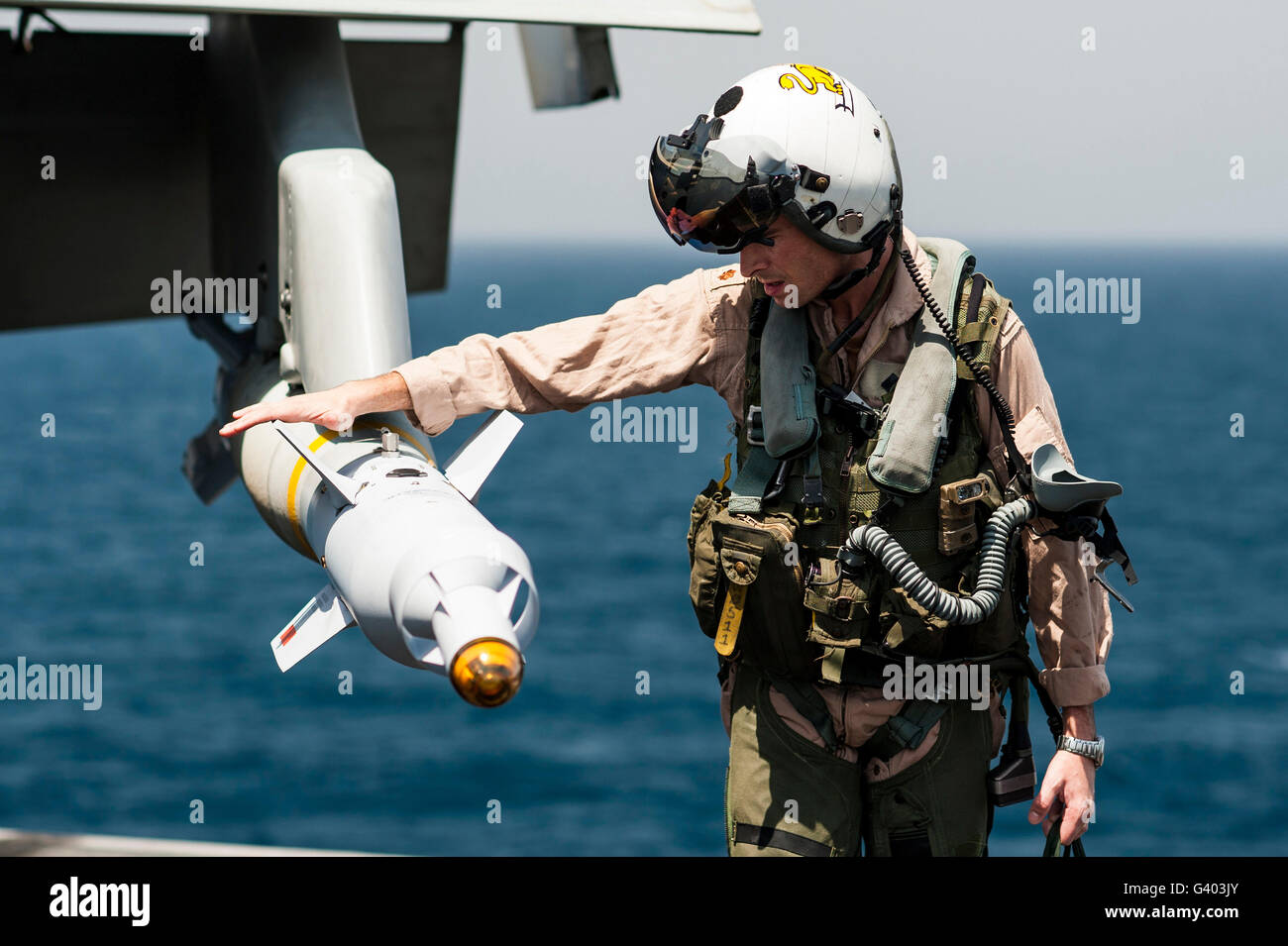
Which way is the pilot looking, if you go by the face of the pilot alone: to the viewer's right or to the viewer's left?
to the viewer's left

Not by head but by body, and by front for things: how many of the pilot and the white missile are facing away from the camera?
0

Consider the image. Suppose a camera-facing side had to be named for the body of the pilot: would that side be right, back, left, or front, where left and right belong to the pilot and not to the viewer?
front

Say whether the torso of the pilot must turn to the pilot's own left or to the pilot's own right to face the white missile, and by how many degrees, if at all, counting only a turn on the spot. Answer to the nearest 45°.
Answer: approximately 45° to the pilot's own right

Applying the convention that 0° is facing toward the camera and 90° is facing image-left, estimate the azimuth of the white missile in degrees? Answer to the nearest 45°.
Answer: approximately 315°

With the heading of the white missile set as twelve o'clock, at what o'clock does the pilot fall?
The pilot is roughly at 10 o'clock from the white missile.
